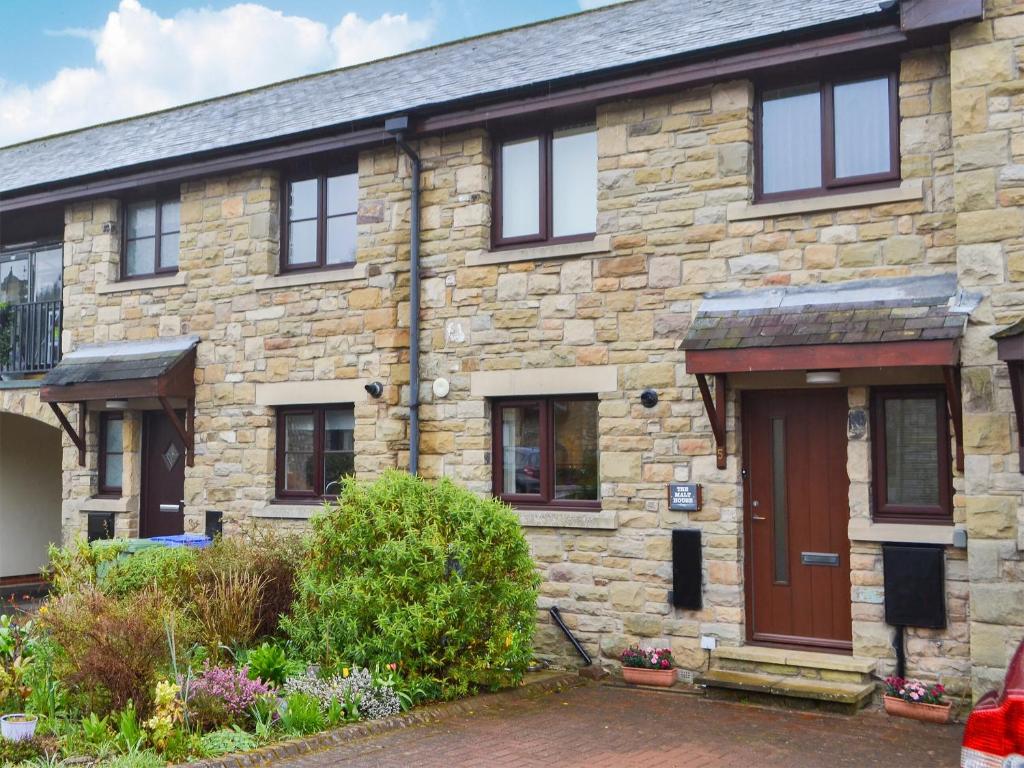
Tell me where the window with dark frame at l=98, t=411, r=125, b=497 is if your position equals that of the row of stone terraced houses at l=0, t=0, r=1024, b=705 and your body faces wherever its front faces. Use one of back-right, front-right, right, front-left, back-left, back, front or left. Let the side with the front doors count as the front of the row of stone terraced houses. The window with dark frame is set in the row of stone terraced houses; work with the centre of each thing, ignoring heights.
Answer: right

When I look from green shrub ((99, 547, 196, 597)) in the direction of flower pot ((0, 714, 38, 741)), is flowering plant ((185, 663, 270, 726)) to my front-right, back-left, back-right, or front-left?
front-left

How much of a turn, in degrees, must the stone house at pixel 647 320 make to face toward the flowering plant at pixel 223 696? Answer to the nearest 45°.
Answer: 0° — it already faces it

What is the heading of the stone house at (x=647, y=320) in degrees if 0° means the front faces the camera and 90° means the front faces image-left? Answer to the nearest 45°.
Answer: approximately 45°

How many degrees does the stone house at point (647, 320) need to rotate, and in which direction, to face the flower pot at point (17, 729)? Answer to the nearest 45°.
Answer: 0° — it already faces it

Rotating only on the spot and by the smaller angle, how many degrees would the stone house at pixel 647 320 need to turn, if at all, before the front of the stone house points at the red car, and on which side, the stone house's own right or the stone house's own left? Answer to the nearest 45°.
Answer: approximately 45° to the stone house's own left

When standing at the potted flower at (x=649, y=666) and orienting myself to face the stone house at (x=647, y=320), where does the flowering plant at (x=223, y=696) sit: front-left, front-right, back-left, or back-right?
back-left
